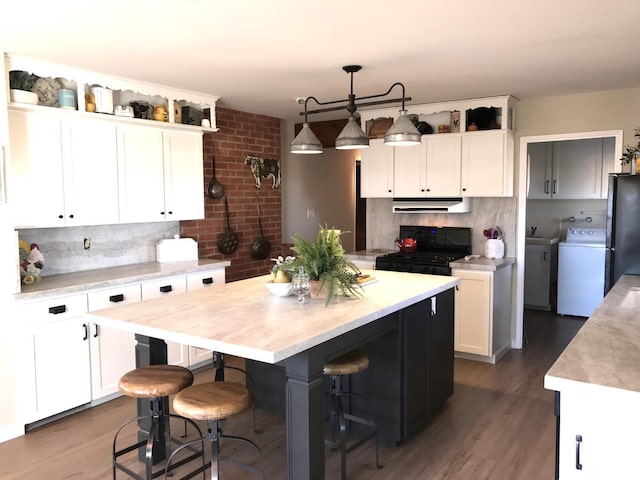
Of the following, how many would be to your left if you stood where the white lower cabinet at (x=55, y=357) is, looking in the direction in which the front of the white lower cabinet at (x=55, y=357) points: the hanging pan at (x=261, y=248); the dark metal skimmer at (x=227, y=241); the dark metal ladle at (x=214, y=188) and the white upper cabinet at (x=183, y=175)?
4

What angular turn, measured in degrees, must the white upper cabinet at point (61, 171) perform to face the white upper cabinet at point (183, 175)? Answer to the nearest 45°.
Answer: approximately 90° to its left

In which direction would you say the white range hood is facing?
toward the camera

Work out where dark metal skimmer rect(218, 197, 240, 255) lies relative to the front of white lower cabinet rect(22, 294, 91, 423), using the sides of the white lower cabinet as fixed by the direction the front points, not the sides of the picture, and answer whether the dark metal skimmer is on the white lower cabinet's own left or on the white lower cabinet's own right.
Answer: on the white lower cabinet's own left

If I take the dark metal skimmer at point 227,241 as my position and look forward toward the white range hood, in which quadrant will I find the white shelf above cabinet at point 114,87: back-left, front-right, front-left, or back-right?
back-right

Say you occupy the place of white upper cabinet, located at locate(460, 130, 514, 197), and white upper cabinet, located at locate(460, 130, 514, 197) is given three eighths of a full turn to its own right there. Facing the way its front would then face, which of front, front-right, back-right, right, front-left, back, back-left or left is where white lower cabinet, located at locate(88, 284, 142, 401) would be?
left

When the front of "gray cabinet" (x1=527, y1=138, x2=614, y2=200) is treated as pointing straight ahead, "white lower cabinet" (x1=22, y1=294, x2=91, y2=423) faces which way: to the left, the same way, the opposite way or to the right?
to the left

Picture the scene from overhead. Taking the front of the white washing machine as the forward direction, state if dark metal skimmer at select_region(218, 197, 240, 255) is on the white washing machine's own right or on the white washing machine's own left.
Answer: on the white washing machine's own right

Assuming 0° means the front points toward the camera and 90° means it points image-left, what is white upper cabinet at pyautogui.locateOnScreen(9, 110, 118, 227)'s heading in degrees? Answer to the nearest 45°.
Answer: approximately 315°

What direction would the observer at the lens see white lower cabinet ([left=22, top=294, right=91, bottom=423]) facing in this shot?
facing the viewer and to the right of the viewer

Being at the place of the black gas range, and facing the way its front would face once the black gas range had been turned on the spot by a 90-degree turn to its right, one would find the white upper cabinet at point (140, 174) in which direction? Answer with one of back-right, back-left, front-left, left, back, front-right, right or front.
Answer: left

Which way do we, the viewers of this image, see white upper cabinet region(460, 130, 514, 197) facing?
facing the viewer

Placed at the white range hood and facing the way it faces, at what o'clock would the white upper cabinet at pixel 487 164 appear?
The white upper cabinet is roughly at 10 o'clock from the white range hood.

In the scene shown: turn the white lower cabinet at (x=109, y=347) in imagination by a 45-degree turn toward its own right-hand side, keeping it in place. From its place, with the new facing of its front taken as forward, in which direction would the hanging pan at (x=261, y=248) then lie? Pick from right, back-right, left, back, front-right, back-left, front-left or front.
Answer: back-left

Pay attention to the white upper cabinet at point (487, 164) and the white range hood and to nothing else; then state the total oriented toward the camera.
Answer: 2

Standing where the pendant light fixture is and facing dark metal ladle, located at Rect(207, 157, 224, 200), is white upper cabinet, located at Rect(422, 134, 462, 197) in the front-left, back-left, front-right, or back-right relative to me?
front-right
